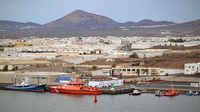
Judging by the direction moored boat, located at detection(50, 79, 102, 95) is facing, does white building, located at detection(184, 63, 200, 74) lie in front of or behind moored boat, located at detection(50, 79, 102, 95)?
behind

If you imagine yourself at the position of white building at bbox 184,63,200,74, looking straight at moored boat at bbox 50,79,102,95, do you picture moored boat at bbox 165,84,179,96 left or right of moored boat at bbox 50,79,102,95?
left

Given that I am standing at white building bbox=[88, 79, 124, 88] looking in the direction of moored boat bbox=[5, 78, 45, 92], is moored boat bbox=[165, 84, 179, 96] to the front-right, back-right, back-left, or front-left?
back-left

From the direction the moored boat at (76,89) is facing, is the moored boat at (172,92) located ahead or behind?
behind

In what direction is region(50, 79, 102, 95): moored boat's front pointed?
to the viewer's left

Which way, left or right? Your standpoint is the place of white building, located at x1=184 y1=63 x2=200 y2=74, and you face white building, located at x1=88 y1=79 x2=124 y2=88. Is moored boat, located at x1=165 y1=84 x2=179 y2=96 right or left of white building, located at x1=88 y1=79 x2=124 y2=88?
left

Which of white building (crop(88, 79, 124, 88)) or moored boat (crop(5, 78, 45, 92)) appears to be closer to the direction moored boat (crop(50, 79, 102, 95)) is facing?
the moored boat
